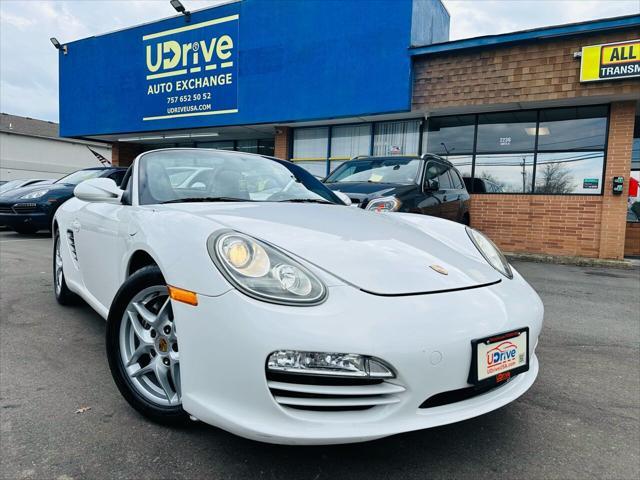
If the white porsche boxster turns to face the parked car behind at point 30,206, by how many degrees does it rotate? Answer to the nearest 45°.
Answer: approximately 180°

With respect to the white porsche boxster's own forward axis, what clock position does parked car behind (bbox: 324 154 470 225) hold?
The parked car behind is roughly at 8 o'clock from the white porsche boxster.

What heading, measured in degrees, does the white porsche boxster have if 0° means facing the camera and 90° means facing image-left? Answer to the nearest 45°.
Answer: approximately 315°

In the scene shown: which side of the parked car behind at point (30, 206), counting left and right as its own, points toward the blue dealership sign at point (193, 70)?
back

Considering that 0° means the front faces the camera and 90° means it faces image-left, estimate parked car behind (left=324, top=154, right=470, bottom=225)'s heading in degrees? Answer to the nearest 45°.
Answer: approximately 45°

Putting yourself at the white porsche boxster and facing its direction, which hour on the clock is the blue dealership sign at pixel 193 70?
The blue dealership sign is roughly at 7 o'clock from the white porsche boxster.

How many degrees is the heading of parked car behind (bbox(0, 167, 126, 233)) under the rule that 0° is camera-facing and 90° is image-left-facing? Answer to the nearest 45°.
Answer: approximately 45°

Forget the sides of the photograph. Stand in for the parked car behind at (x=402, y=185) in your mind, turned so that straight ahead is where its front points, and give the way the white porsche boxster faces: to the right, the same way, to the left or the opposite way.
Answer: to the left
